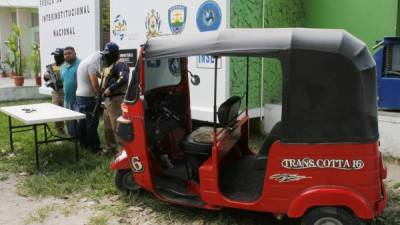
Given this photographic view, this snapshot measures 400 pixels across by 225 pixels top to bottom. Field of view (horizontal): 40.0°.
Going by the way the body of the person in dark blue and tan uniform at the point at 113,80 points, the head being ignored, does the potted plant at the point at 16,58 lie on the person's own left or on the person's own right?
on the person's own right

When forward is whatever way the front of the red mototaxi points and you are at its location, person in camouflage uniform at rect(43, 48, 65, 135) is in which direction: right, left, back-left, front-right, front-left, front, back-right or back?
front-right

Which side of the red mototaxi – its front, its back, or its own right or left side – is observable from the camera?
left

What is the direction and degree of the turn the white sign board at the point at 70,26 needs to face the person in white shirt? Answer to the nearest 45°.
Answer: approximately 45° to its left

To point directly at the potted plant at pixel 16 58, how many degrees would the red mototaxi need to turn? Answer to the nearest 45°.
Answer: approximately 45° to its right

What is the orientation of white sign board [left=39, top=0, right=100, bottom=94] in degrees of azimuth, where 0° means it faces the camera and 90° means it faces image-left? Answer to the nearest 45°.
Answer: approximately 45°

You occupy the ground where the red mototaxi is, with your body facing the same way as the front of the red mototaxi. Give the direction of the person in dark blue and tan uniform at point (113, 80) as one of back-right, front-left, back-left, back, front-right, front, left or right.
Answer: front-right

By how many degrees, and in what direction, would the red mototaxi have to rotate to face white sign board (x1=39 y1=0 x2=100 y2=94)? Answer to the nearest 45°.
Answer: approximately 45° to its right

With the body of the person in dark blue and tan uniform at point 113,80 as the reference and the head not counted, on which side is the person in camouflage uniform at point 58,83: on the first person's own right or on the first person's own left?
on the first person's own right

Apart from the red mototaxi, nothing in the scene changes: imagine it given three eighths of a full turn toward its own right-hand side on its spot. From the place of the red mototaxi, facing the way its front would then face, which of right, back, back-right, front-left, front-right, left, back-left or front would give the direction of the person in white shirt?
left

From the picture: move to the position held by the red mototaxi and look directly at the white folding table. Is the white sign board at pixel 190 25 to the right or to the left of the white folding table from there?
right

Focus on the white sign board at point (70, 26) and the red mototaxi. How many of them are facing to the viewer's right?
0
